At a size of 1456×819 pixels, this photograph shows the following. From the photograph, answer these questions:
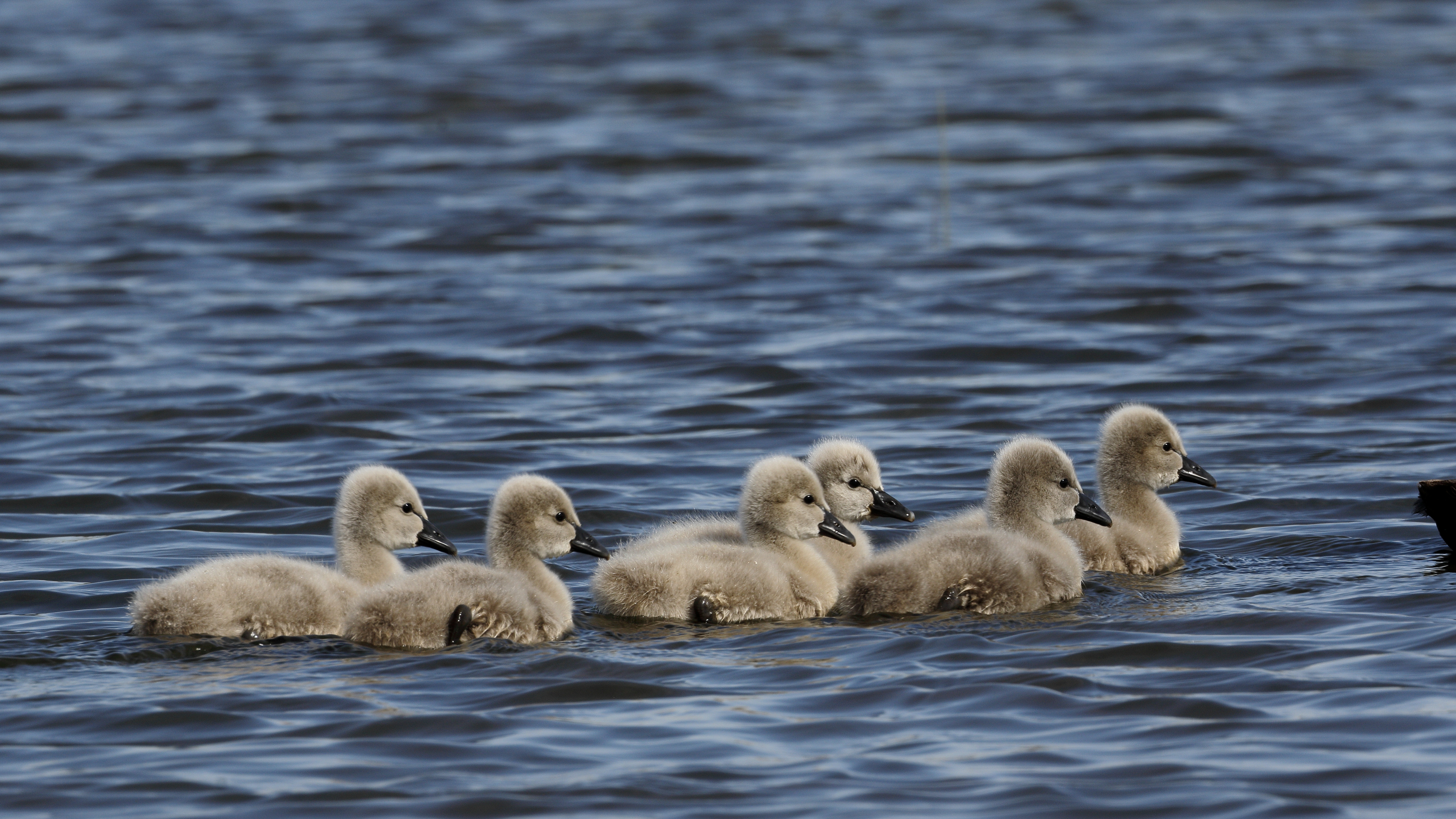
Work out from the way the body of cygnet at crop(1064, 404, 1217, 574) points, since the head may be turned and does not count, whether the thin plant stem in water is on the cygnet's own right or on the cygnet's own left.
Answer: on the cygnet's own left

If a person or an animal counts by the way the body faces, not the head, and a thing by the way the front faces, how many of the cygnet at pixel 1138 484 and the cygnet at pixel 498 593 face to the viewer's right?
2

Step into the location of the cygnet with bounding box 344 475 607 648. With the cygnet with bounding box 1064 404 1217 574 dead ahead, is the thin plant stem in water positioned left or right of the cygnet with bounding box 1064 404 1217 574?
left

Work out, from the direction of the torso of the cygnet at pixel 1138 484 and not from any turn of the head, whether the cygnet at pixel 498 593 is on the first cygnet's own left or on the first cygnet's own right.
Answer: on the first cygnet's own right

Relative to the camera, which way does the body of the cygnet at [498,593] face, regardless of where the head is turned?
to the viewer's right

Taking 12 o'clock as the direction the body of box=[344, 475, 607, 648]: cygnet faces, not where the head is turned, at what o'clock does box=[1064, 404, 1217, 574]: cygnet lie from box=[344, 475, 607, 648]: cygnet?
box=[1064, 404, 1217, 574]: cygnet is roughly at 11 o'clock from box=[344, 475, 607, 648]: cygnet.

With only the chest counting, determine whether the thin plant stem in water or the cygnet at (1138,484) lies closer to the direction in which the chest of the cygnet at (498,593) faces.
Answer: the cygnet

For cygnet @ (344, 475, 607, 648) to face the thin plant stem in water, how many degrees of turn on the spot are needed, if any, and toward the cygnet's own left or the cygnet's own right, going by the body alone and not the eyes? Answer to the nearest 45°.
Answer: approximately 90° to the cygnet's own left

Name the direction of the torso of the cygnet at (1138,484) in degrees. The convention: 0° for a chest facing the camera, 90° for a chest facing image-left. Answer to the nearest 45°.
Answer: approximately 270°

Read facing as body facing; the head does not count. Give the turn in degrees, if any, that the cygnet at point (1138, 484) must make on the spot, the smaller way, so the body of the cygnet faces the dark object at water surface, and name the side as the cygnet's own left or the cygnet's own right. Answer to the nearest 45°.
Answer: approximately 45° to the cygnet's own right
